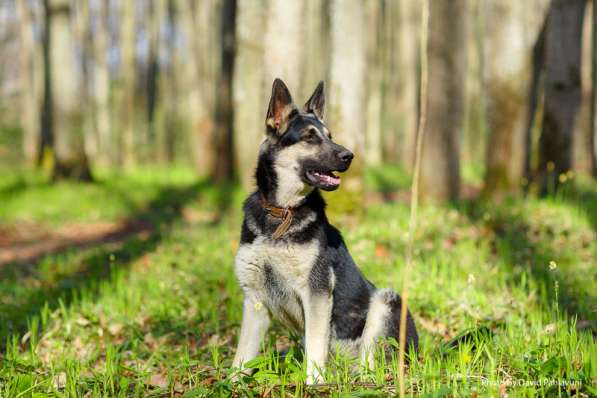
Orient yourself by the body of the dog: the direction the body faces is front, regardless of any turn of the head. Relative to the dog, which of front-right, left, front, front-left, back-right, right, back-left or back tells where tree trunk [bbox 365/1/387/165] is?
back-right

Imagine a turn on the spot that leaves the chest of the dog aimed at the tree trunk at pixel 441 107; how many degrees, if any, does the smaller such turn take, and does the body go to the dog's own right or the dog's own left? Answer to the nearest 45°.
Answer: approximately 135° to the dog's own right

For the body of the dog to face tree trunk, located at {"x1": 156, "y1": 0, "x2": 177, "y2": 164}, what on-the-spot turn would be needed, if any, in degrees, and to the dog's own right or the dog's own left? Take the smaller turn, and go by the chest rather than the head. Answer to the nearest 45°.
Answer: approximately 135° to the dog's own right

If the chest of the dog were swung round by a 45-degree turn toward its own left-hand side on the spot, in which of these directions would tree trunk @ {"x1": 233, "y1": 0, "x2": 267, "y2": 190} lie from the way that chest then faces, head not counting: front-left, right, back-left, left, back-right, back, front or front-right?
back

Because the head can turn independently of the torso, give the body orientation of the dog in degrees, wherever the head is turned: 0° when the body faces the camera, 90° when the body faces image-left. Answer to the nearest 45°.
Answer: approximately 45°

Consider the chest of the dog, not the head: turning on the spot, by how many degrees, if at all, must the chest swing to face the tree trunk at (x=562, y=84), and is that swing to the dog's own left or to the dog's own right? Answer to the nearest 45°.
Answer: approximately 180°

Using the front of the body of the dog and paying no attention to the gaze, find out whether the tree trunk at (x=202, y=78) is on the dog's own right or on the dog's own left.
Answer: on the dog's own right

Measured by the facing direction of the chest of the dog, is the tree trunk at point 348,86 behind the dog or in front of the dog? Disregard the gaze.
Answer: behind

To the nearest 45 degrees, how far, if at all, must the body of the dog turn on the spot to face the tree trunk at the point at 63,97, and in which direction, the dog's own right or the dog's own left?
approximately 90° to the dog's own right

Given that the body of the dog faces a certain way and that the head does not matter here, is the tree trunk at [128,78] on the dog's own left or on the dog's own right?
on the dog's own right

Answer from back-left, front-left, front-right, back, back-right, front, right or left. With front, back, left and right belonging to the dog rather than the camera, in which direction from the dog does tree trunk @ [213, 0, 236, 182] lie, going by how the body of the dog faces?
back-right
